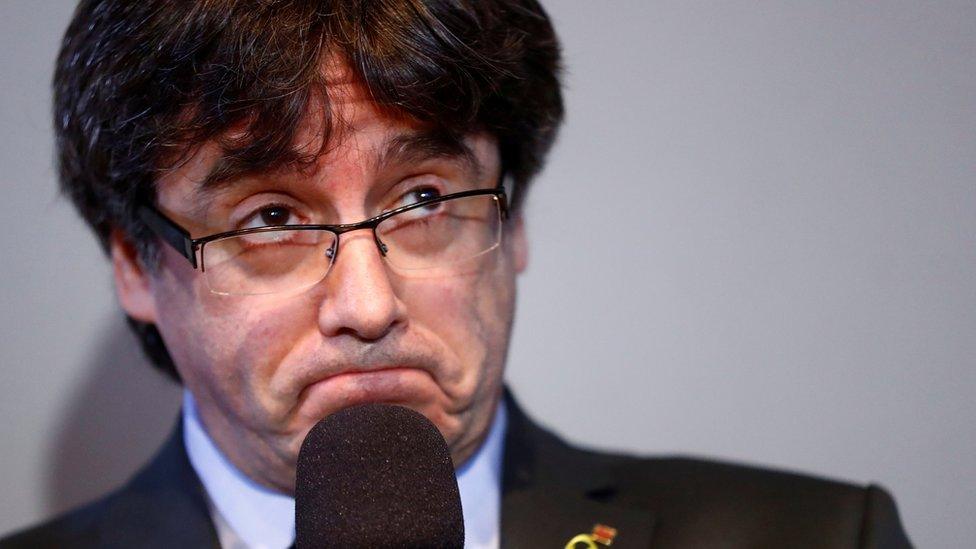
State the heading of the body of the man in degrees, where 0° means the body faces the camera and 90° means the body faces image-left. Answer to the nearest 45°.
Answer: approximately 0°
